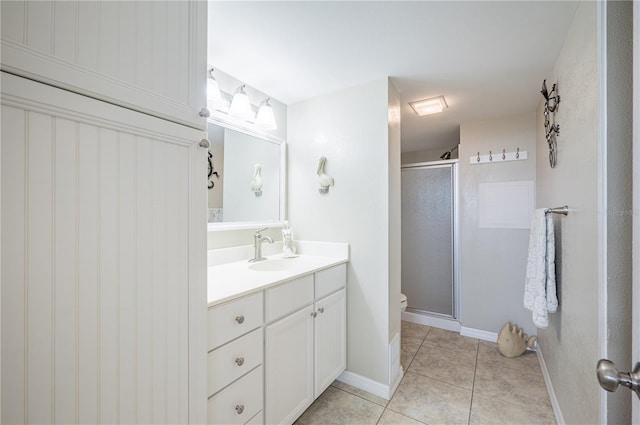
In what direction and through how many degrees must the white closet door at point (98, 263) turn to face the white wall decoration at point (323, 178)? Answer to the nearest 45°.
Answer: approximately 90° to its left

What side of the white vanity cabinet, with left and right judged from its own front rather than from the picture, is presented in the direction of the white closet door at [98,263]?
right

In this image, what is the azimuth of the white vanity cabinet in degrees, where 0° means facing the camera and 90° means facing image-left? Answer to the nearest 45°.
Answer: approximately 315°

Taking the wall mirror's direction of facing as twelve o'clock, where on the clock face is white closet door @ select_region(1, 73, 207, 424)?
The white closet door is roughly at 2 o'clock from the wall mirror.

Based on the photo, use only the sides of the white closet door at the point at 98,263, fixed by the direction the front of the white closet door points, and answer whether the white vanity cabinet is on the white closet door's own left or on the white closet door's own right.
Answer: on the white closet door's own left

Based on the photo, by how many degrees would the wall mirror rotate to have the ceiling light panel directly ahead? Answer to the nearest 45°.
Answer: approximately 45° to its left

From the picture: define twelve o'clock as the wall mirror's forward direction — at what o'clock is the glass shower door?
The glass shower door is roughly at 10 o'clock from the wall mirror.
